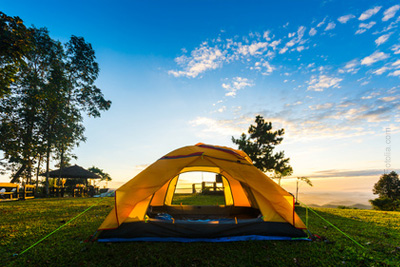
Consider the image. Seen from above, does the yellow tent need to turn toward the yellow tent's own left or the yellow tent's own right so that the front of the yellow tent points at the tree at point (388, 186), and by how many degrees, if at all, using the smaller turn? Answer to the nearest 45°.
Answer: approximately 135° to the yellow tent's own left

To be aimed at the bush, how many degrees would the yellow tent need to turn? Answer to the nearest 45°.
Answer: approximately 135° to its left

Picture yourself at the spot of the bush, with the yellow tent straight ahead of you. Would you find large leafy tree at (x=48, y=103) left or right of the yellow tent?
right

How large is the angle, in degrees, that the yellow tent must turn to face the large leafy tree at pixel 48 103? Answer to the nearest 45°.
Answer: approximately 135° to its right

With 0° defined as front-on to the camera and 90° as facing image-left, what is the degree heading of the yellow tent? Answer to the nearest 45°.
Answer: approximately 0°

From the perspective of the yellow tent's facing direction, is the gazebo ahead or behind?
behind
